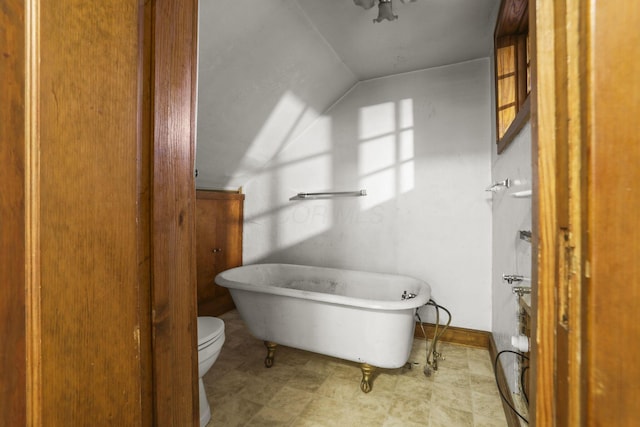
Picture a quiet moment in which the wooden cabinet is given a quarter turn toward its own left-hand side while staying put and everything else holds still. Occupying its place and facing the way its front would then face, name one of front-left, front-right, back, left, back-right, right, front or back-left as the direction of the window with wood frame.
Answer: right

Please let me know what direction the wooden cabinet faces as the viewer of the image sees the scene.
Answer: facing the viewer and to the right of the viewer

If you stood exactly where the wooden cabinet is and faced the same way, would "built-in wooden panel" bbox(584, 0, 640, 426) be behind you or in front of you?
in front

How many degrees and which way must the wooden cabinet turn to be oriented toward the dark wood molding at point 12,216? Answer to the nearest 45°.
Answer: approximately 45° to its right

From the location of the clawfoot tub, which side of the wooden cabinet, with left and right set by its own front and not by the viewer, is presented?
front

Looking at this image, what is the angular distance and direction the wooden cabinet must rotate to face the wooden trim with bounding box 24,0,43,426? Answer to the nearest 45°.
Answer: approximately 45° to its right

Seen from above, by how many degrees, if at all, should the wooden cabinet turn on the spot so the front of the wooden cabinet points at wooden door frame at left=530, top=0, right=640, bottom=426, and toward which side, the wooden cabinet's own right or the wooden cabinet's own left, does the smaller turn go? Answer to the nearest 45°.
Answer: approximately 45° to the wooden cabinet's own right

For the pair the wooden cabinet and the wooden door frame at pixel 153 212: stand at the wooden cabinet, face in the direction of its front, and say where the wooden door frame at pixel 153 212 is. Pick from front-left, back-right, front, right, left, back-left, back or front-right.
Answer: front-right

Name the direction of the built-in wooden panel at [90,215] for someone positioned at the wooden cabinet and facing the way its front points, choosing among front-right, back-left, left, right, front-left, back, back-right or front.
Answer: front-right
